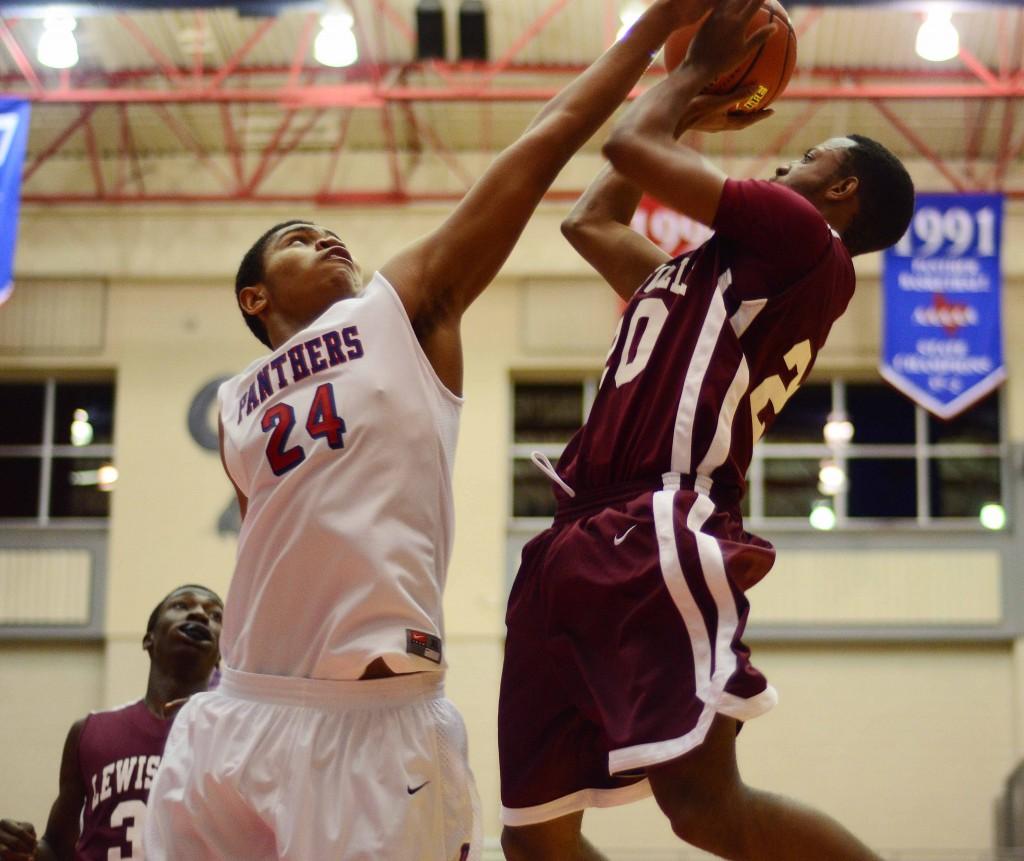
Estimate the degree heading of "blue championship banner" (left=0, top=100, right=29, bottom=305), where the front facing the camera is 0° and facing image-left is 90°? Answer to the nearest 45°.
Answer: approximately 0°

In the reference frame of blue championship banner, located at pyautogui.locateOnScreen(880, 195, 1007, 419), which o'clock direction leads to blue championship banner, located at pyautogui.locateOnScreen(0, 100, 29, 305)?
blue championship banner, located at pyautogui.locateOnScreen(0, 100, 29, 305) is roughly at 2 o'clock from blue championship banner, located at pyautogui.locateOnScreen(880, 195, 1007, 419).

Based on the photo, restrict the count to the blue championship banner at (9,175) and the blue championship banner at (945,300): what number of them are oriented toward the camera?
2

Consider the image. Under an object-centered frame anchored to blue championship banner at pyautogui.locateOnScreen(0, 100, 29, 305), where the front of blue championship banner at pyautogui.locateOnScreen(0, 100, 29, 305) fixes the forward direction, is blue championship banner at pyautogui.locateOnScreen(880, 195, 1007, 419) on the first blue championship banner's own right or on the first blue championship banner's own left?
on the first blue championship banner's own left

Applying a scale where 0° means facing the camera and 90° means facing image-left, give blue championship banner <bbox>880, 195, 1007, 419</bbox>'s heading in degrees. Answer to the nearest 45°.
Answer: approximately 0°
